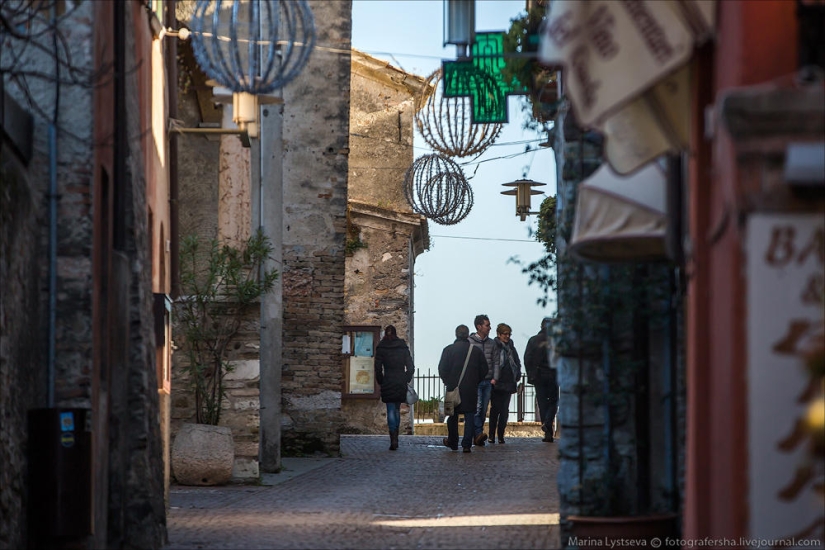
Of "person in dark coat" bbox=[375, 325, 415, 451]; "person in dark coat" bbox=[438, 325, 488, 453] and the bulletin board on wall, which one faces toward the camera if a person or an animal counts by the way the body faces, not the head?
the bulletin board on wall

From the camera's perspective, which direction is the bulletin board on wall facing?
toward the camera

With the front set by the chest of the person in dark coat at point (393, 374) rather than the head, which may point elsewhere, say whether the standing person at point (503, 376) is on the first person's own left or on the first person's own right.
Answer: on the first person's own right

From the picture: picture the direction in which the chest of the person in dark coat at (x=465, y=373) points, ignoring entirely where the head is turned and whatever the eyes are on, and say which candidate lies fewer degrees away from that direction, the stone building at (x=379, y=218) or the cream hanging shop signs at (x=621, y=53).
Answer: the stone building

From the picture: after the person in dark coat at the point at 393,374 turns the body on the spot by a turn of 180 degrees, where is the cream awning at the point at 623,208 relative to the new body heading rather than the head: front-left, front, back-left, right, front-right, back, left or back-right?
front

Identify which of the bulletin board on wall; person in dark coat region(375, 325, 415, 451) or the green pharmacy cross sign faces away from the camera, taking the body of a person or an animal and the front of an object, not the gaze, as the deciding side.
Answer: the person in dark coat

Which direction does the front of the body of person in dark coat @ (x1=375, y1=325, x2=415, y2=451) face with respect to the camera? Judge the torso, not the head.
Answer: away from the camera

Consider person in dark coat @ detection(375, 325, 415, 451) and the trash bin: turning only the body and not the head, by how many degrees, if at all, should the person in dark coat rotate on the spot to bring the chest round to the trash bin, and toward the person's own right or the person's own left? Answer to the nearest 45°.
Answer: approximately 180°

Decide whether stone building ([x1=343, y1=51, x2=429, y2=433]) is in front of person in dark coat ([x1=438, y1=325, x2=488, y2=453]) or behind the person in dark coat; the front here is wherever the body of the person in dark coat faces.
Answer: in front

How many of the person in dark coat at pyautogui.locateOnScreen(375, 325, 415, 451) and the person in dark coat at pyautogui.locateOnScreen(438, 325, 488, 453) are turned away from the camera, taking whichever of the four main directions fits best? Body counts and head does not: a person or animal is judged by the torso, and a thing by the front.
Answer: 2

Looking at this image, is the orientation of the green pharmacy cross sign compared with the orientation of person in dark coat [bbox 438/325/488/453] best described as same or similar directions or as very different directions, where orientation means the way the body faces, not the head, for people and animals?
very different directions

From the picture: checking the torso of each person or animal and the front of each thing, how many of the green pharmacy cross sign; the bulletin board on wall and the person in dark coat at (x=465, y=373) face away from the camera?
1

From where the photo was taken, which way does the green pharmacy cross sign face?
toward the camera

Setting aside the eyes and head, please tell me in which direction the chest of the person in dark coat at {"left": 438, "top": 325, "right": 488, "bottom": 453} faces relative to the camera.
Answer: away from the camera

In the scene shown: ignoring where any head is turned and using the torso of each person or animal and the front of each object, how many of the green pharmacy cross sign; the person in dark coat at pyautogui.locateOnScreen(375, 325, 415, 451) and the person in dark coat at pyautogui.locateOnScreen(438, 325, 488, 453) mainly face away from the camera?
2
